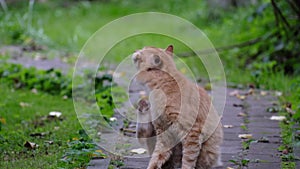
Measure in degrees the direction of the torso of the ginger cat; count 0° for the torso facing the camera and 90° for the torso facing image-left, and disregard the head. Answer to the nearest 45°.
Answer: approximately 45°

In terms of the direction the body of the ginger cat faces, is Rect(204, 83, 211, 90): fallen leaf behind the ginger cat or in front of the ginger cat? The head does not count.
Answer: behind

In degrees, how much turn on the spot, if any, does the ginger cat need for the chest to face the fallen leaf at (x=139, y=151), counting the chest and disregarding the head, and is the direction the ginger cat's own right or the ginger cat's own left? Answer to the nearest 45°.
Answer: approximately 90° to the ginger cat's own right

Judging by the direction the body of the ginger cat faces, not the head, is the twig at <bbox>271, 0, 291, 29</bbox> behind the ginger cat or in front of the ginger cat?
behind

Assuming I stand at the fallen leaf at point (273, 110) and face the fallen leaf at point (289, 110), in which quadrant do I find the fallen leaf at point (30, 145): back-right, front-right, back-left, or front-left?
back-right
